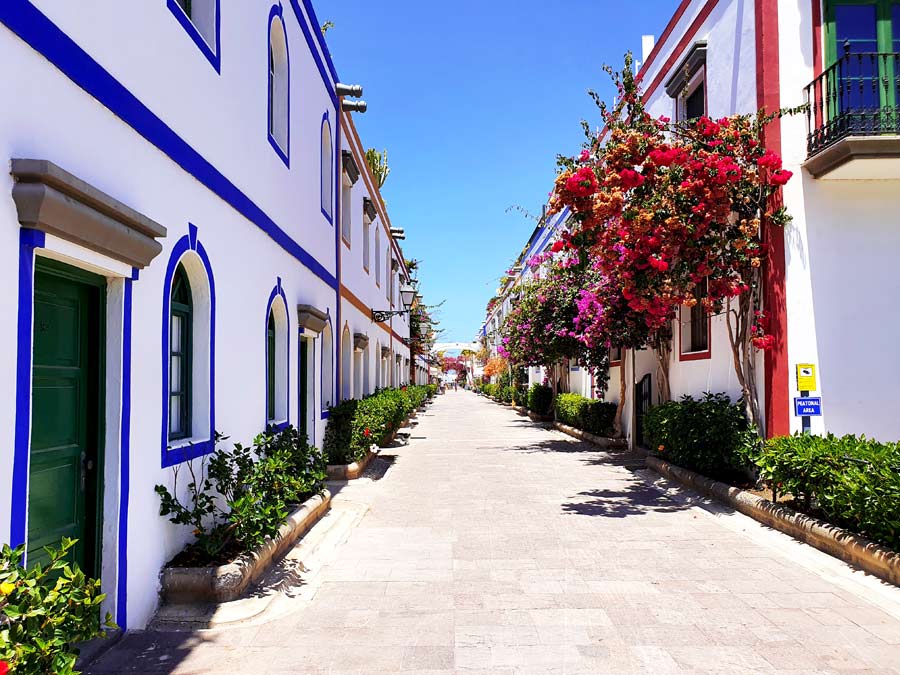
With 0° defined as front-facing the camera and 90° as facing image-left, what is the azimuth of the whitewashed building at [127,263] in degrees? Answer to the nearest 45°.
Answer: approximately 315°

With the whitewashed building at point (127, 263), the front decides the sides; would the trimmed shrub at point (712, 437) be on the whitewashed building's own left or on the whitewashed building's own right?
on the whitewashed building's own left

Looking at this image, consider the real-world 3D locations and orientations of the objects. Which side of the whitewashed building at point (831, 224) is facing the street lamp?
right

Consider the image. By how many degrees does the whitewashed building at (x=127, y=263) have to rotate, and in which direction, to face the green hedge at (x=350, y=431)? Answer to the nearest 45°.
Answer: approximately 135° to its left

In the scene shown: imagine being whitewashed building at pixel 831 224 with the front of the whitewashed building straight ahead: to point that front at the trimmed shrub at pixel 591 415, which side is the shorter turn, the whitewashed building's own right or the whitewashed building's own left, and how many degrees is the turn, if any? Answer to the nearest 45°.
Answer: approximately 90° to the whitewashed building's own right

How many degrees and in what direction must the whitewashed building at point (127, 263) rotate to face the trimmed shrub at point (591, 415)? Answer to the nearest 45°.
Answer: approximately 90° to its left

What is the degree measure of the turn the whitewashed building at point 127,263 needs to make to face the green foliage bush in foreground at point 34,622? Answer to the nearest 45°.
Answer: approximately 45° to its right
